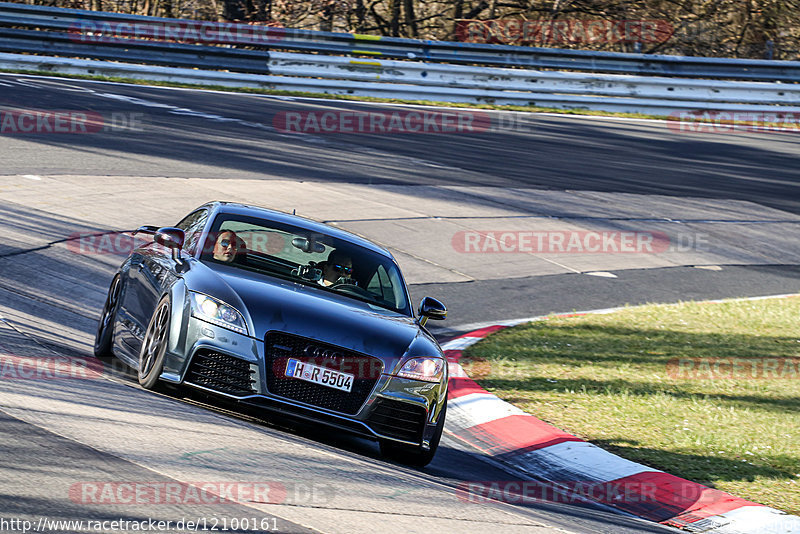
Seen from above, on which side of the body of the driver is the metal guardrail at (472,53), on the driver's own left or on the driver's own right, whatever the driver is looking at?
on the driver's own left
